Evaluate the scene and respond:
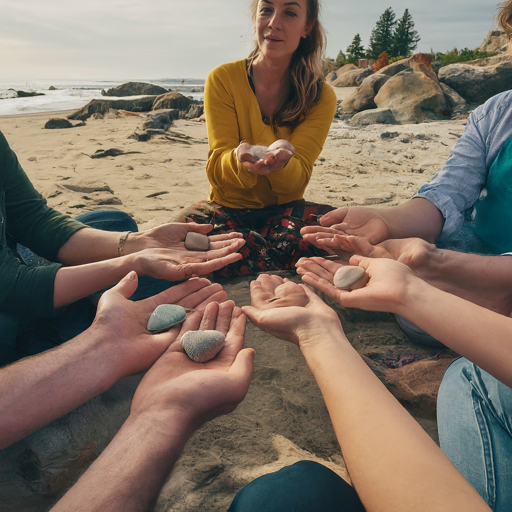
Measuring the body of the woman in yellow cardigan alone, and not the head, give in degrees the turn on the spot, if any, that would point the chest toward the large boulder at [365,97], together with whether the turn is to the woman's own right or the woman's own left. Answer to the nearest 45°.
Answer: approximately 180°

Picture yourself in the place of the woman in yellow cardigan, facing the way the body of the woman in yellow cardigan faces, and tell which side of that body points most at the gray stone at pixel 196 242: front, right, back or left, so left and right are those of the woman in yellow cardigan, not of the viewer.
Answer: front

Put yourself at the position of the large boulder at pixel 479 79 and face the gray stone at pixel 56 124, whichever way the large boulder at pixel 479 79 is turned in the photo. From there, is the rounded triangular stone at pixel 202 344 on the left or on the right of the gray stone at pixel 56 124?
left

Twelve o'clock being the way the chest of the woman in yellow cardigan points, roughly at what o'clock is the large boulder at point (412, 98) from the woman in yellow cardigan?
The large boulder is roughly at 7 o'clock from the woman in yellow cardigan.

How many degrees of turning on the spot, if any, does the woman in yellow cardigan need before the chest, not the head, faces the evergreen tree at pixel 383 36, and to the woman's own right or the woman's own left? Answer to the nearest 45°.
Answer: approximately 180°

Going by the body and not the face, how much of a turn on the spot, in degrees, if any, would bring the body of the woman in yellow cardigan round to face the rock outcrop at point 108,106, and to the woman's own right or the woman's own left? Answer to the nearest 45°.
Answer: approximately 135° to the woman's own right

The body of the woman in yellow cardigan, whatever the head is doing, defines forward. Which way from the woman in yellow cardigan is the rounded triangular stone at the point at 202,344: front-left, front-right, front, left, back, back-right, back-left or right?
front

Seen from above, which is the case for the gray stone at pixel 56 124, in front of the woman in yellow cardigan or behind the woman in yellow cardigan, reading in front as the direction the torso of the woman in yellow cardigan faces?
behind

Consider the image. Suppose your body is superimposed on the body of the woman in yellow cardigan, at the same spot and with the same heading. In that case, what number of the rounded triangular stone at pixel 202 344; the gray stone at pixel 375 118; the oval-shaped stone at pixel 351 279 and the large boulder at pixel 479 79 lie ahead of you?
2

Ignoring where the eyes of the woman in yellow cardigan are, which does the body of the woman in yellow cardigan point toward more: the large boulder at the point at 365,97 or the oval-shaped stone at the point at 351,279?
the oval-shaped stone

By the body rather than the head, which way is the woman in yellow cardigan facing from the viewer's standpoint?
toward the camera

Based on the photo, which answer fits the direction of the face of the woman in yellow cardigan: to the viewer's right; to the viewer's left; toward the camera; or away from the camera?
toward the camera

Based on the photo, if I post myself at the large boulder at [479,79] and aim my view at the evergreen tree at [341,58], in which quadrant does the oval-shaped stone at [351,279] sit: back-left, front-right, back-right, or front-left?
back-left

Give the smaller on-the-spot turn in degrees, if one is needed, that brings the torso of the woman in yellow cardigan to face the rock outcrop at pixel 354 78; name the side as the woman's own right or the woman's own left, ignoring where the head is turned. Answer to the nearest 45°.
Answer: approximately 180°
